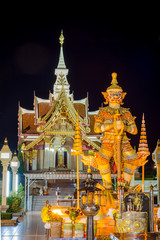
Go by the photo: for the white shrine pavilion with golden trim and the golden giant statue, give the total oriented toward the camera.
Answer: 2

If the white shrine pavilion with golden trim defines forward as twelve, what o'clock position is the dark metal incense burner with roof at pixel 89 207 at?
The dark metal incense burner with roof is roughly at 12 o'clock from the white shrine pavilion with golden trim.

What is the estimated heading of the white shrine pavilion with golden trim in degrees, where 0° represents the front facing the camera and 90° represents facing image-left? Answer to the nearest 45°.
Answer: approximately 0°

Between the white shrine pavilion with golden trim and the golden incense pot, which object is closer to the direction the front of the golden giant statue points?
the golden incense pot

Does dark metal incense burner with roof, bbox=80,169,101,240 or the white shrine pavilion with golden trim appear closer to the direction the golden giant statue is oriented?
the dark metal incense burner with roof

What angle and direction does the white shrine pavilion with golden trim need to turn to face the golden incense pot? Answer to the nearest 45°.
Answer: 0° — it already faces it

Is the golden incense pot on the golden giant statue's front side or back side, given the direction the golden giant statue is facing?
on the front side

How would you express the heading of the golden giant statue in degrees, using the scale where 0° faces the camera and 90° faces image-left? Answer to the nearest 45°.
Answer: approximately 0°

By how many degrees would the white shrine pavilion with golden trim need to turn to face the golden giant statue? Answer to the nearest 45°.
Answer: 0° — it already faces it

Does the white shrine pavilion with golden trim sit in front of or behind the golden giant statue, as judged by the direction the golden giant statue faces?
behind
